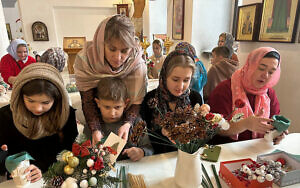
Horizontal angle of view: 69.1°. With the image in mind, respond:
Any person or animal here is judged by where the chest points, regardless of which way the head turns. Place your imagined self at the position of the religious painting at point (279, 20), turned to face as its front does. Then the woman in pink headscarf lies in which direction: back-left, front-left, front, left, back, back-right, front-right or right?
front

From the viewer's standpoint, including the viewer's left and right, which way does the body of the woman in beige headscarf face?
facing the viewer

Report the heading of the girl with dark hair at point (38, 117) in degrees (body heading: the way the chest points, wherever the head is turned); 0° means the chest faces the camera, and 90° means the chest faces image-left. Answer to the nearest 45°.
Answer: approximately 0°

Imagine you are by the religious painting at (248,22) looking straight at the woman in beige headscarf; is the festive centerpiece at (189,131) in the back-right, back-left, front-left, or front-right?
front-left

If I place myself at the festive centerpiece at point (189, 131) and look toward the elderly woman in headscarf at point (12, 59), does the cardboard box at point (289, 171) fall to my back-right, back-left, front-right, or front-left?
back-right

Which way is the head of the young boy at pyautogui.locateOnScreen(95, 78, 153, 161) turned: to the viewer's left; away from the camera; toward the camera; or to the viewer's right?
toward the camera

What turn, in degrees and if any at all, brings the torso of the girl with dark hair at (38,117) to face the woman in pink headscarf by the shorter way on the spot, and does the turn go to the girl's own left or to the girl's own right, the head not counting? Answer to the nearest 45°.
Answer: approximately 90° to the girl's own left

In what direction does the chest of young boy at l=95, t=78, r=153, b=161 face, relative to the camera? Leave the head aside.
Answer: toward the camera

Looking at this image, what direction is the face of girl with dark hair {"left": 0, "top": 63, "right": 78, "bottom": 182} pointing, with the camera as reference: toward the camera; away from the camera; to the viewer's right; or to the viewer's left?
toward the camera

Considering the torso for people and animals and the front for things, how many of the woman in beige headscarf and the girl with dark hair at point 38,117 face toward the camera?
2

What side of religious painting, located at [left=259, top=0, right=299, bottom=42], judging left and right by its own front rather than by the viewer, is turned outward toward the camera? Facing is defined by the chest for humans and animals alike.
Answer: front

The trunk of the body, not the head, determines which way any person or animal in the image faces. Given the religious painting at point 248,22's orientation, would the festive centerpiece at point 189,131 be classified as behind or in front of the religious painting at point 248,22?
in front

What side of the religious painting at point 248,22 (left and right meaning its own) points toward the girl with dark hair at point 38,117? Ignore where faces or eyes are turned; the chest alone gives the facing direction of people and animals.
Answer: front

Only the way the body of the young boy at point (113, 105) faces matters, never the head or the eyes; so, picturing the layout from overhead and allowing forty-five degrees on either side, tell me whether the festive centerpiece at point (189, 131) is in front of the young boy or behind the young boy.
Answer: in front

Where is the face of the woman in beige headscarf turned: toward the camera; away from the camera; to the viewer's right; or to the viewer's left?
toward the camera

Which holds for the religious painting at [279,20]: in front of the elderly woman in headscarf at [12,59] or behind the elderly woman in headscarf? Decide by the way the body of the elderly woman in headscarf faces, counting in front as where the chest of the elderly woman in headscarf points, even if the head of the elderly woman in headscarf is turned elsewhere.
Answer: in front
